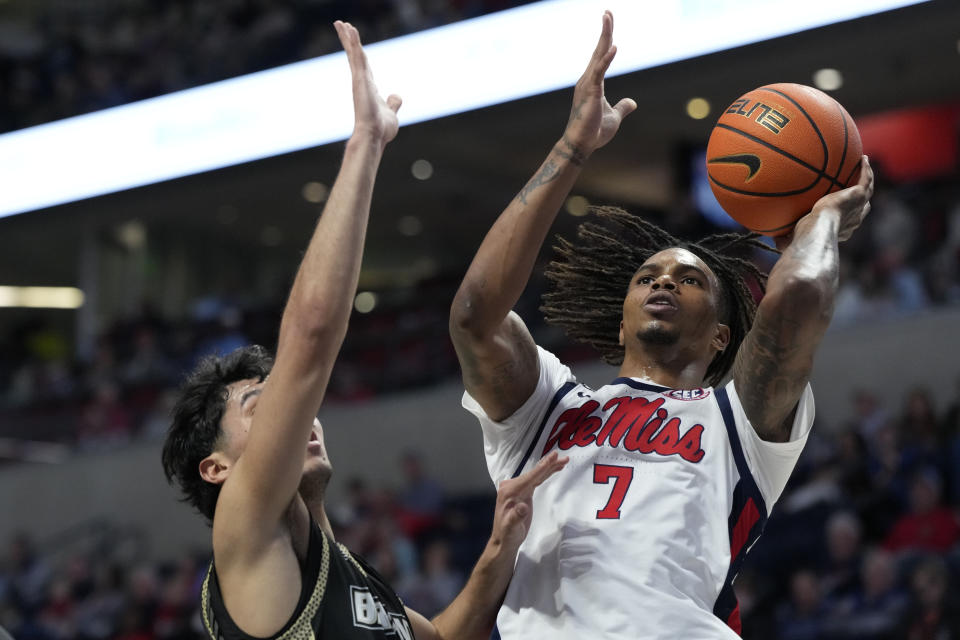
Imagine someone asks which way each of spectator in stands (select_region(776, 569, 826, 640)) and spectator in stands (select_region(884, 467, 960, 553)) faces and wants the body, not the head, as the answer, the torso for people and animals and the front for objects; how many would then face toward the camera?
2

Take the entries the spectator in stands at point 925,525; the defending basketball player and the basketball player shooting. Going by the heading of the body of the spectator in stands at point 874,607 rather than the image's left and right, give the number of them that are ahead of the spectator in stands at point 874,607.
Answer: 2

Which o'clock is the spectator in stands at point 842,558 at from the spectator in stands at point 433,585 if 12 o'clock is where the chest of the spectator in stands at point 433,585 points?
the spectator in stands at point 842,558 is roughly at 10 o'clock from the spectator in stands at point 433,585.

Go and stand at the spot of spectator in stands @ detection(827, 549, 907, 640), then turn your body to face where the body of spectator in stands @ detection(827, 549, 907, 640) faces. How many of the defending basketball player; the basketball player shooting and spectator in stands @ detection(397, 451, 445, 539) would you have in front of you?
2

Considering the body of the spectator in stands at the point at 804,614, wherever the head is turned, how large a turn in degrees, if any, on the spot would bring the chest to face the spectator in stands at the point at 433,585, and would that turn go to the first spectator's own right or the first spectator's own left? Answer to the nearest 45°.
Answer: approximately 135° to the first spectator's own right

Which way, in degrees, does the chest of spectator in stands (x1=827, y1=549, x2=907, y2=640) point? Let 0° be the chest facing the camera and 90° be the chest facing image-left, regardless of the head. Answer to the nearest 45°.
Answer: approximately 0°
